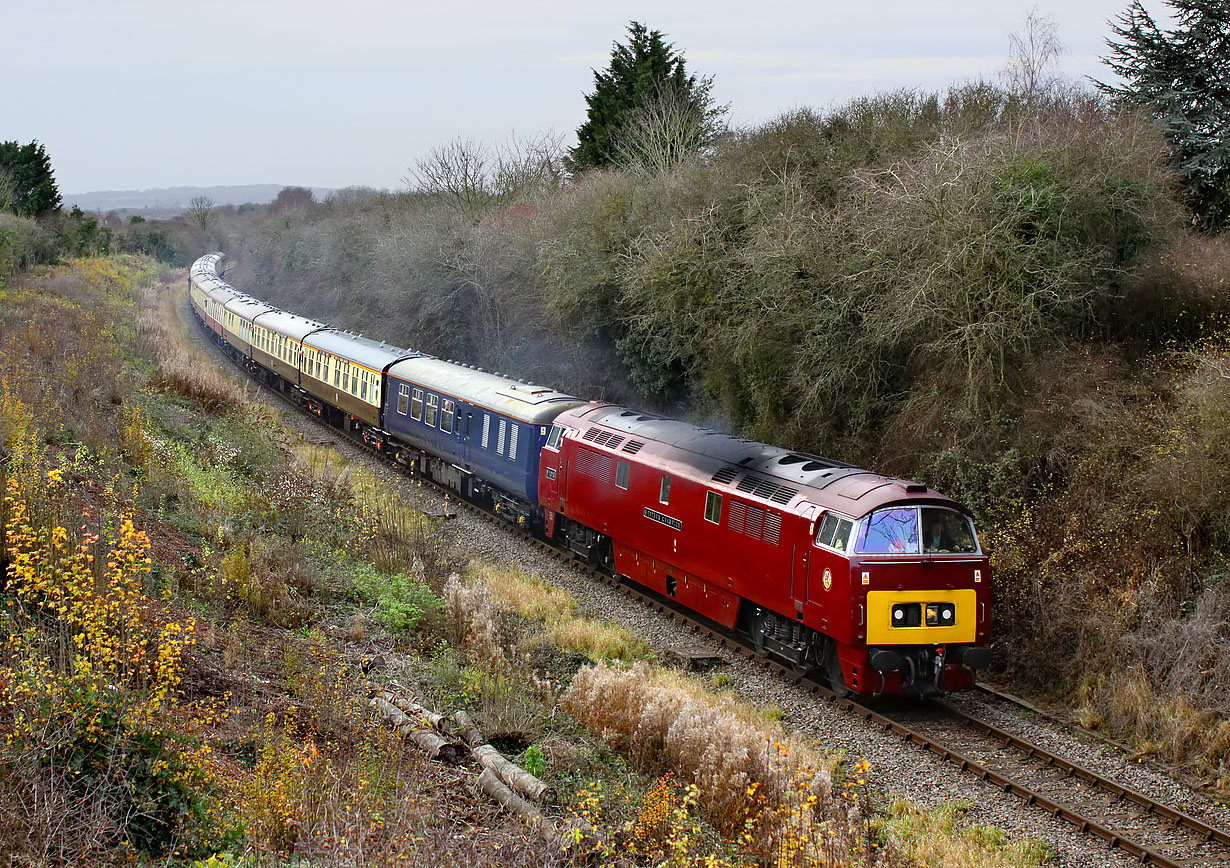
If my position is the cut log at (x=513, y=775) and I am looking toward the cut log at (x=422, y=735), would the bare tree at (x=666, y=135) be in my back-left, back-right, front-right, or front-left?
front-right

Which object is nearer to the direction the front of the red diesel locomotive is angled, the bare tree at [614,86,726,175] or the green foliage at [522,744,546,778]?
the green foliage

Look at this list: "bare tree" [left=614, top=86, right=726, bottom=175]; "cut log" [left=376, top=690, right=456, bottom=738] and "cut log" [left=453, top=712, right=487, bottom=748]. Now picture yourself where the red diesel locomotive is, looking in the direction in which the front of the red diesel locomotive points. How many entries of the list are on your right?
2

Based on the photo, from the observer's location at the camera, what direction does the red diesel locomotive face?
facing the viewer and to the right of the viewer

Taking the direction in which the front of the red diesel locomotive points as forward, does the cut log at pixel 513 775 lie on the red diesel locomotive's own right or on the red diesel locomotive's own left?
on the red diesel locomotive's own right

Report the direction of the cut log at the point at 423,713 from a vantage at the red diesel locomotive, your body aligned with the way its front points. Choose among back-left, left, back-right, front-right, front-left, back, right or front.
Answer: right

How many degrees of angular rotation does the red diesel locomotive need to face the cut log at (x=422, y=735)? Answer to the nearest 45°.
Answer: approximately 90° to its right

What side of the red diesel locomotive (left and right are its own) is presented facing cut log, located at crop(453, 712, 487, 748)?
right

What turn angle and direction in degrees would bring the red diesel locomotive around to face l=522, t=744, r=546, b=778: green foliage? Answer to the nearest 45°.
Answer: approximately 90° to its right

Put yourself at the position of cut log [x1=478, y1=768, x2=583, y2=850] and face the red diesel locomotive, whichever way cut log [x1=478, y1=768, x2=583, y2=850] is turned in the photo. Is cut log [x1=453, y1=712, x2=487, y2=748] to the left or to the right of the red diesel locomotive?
left

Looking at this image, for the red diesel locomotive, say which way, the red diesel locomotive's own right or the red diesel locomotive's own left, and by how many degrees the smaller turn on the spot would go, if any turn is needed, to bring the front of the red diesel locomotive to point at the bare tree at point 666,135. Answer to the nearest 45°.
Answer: approximately 135° to the red diesel locomotive's own left

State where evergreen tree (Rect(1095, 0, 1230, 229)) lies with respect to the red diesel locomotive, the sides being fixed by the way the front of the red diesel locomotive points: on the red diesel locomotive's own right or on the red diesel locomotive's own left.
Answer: on the red diesel locomotive's own left

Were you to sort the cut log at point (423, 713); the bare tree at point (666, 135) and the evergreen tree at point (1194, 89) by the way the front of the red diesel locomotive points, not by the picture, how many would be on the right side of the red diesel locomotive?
1
